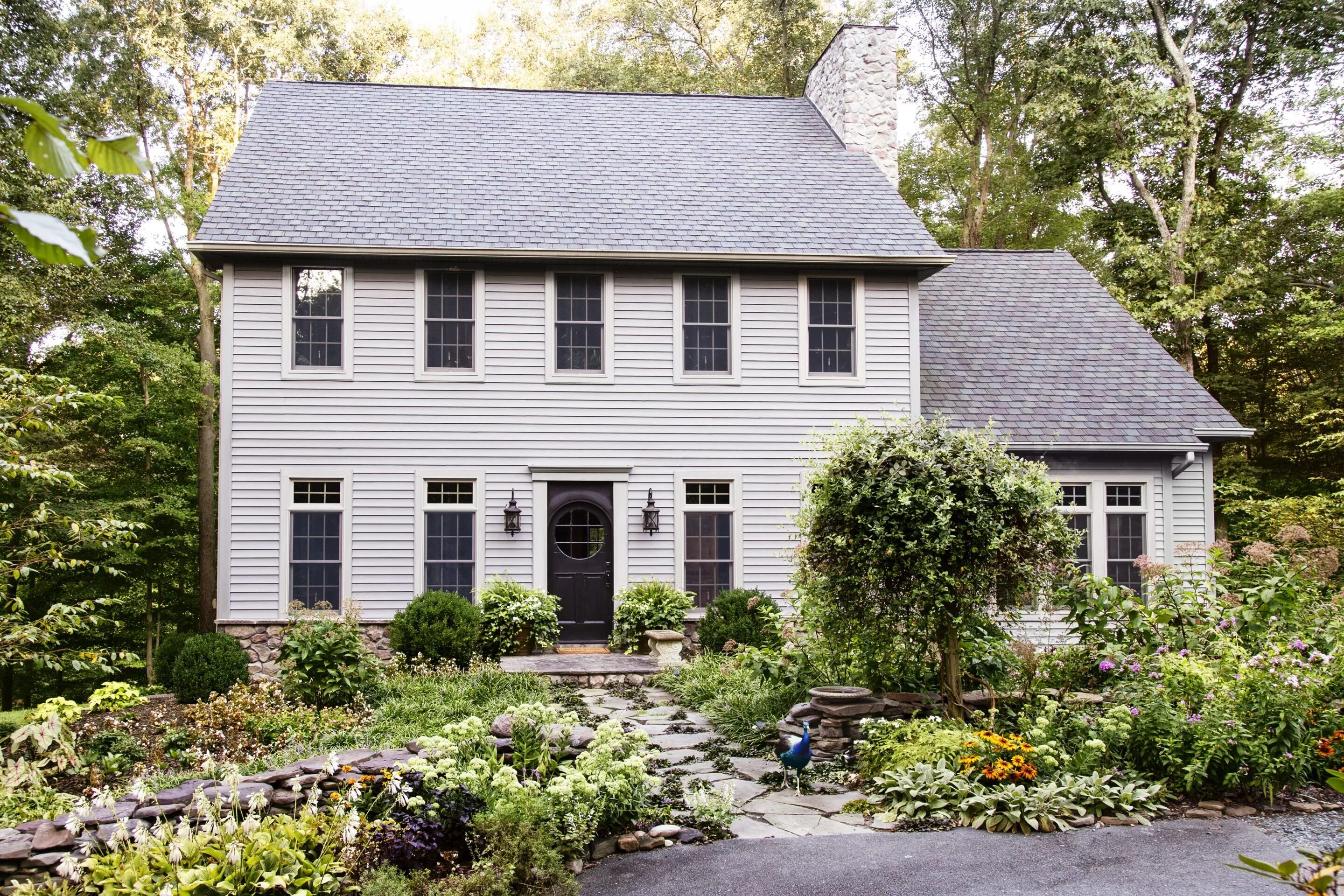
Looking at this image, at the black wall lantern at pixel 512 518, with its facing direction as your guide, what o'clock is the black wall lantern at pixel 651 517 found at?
the black wall lantern at pixel 651 517 is roughly at 9 o'clock from the black wall lantern at pixel 512 518.

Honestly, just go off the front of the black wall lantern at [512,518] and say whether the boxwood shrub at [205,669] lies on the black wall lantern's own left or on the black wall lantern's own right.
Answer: on the black wall lantern's own right

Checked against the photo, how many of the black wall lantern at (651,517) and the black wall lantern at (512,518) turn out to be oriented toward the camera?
2

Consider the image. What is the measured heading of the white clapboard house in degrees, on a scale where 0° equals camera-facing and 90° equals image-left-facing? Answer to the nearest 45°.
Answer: approximately 0°

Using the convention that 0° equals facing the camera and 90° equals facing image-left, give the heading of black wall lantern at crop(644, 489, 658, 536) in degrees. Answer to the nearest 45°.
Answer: approximately 0°

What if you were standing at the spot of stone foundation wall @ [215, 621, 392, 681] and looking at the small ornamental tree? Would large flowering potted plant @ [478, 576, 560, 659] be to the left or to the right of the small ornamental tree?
left

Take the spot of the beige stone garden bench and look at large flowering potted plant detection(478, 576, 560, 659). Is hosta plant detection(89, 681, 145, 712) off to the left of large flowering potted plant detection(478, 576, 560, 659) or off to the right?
left

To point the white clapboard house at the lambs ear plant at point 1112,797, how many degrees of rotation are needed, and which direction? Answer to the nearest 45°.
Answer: approximately 45° to its left

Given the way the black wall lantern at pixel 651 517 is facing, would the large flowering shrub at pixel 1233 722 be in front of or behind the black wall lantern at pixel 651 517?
in front

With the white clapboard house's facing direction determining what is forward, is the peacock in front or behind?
in front

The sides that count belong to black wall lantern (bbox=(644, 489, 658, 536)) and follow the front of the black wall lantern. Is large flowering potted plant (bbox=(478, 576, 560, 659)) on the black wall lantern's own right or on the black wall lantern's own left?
on the black wall lantern's own right

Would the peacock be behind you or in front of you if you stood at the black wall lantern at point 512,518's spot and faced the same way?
in front
